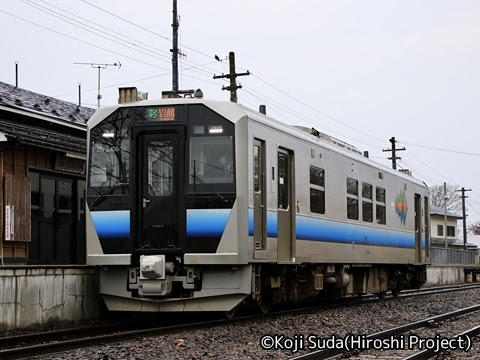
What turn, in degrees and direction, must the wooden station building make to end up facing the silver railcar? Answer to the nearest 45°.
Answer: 0° — it already faces it

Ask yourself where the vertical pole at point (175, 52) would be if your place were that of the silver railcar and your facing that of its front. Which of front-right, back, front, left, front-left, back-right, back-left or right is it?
back-right

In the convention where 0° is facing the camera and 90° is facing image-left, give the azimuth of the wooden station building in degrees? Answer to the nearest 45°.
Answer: approximately 315°

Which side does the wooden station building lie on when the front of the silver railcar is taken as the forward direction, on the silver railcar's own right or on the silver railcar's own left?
on the silver railcar's own right

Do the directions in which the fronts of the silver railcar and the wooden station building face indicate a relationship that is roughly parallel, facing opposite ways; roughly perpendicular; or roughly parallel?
roughly perpendicular

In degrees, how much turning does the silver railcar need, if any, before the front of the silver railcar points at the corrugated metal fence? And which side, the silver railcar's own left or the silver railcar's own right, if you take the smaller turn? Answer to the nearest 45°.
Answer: approximately 135° to the silver railcar's own right

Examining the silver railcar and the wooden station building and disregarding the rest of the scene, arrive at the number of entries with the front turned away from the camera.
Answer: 0
